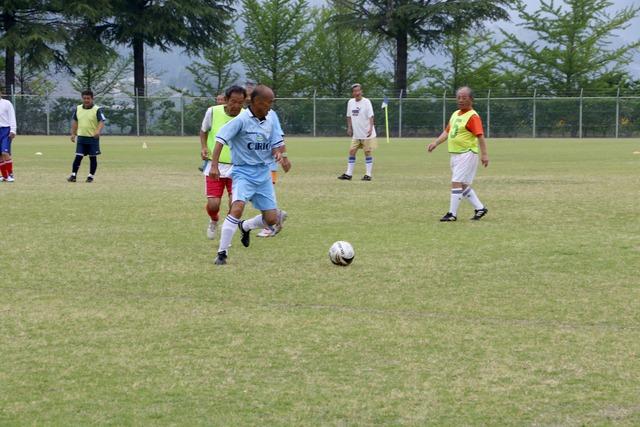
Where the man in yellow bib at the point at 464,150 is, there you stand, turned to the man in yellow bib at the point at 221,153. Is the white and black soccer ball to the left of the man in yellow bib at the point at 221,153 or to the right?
left

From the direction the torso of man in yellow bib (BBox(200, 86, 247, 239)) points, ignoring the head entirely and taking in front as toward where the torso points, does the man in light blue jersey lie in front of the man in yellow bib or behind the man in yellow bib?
in front

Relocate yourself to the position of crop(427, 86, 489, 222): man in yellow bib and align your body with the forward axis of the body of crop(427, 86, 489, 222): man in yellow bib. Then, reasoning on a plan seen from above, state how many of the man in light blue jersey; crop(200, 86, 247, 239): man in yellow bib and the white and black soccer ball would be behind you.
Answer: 0

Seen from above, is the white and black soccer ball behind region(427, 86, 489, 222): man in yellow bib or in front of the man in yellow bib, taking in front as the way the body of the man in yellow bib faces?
in front

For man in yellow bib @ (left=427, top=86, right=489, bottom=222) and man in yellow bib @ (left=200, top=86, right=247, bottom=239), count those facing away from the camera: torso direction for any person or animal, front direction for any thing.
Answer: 0

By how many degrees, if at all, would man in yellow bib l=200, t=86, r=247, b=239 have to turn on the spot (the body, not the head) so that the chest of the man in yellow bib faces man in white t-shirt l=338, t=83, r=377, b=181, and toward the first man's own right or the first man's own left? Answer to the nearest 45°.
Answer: approximately 135° to the first man's own left

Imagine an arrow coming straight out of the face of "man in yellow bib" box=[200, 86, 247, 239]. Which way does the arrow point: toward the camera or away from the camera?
toward the camera

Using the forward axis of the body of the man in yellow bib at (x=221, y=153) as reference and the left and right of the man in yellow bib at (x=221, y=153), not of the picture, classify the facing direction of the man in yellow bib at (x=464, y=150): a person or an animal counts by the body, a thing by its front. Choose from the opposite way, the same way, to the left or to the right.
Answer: to the right

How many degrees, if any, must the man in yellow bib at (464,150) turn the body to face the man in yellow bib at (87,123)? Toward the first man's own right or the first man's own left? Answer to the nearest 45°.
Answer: approximately 90° to the first man's own right

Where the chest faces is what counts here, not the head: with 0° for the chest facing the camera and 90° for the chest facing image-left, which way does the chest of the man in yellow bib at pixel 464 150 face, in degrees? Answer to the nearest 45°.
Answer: approximately 45°

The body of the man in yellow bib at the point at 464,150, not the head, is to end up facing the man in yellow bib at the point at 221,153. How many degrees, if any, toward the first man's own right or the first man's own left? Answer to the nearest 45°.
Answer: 0° — they already face them

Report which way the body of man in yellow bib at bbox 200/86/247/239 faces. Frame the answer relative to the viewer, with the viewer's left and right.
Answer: facing the viewer and to the right of the viewer

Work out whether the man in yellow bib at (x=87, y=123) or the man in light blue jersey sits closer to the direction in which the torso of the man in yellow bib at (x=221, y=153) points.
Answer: the man in light blue jersey

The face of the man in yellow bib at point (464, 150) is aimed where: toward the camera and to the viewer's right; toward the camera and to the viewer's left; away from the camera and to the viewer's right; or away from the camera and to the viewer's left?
toward the camera and to the viewer's left
